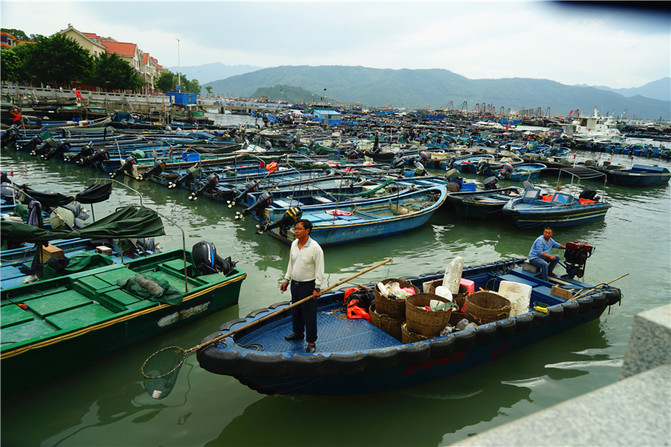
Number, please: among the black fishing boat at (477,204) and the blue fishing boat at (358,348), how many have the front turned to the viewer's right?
1

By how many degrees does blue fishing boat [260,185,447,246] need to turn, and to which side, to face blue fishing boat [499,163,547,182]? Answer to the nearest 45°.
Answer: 0° — it already faces it

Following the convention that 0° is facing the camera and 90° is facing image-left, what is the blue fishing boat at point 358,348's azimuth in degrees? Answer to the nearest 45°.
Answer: approximately 45°

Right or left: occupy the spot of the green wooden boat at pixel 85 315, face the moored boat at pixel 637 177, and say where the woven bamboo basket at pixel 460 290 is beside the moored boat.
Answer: right

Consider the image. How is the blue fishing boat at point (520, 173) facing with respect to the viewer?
to the viewer's right

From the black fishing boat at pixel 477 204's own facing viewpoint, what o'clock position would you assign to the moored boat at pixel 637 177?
The moored boat is roughly at 10 o'clock from the black fishing boat.

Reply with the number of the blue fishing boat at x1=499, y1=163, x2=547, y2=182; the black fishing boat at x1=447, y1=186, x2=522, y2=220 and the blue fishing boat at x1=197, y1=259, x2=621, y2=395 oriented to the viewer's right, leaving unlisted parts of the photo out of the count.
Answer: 2

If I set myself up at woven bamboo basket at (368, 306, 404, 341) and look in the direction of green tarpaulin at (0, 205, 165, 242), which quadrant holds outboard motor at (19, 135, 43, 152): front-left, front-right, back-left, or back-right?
front-right

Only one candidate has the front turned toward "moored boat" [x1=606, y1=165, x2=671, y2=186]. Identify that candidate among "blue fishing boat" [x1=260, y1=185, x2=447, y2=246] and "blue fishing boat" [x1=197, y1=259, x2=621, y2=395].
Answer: "blue fishing boat" [x1=260, y1=185, x2=447, y2=246]

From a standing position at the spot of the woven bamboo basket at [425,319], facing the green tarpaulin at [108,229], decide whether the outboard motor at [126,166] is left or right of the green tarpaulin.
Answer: right

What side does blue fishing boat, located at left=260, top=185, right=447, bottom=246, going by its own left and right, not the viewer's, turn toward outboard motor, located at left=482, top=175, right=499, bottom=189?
front

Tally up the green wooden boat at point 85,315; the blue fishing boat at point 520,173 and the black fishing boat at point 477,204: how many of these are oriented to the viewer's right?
2

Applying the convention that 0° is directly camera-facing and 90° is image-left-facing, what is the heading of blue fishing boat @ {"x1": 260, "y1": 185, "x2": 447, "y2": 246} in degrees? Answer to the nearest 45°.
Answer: approximately 225°
